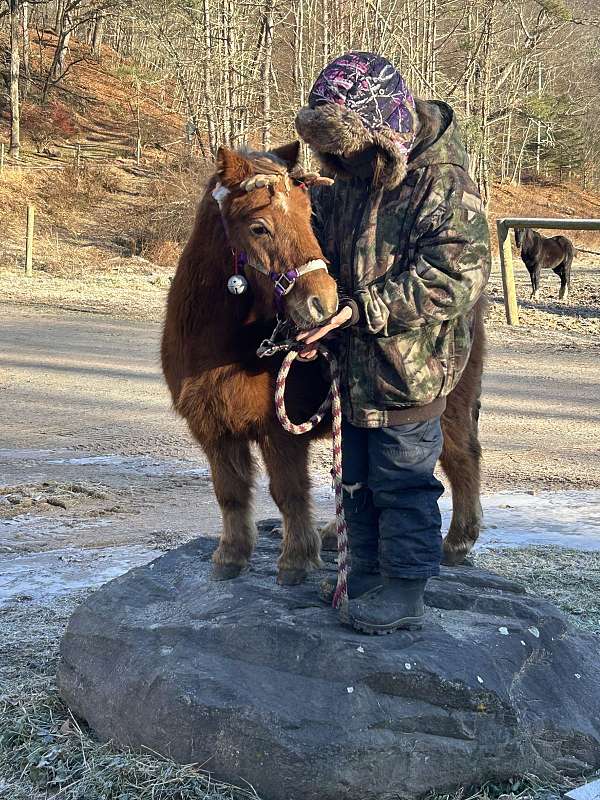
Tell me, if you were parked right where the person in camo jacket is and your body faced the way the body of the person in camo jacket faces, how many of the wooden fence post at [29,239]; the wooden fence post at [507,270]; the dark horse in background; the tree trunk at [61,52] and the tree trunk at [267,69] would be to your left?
0

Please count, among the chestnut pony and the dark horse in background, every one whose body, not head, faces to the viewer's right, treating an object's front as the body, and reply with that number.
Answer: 0

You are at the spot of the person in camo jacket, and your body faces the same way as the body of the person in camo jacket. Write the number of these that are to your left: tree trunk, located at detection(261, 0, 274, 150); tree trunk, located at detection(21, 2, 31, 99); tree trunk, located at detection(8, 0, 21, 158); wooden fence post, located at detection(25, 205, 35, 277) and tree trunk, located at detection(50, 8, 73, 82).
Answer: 0

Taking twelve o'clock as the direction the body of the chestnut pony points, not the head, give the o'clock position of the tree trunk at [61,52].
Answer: The tree trunk is roughly at 4 o'clock from the chestnut pony.

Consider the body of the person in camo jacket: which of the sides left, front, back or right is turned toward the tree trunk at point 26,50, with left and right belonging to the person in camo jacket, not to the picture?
right

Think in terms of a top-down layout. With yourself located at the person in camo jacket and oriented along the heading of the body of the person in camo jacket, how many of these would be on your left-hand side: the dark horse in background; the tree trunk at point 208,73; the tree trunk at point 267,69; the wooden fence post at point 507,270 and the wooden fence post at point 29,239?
0

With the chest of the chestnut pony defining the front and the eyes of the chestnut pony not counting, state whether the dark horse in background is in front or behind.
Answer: behind

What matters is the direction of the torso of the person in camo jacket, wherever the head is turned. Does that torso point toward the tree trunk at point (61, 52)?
no

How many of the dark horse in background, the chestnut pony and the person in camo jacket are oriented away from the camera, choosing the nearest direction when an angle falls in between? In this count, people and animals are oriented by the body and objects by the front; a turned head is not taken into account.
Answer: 0

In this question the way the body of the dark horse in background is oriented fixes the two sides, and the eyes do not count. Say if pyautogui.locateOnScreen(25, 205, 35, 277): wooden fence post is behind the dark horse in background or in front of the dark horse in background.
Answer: in front

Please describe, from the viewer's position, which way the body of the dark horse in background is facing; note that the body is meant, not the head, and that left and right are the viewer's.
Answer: facing the viewer and to the left of the viewer

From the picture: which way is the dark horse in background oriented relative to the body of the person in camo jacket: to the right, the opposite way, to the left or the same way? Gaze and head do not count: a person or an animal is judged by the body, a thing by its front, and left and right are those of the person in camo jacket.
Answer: the same way

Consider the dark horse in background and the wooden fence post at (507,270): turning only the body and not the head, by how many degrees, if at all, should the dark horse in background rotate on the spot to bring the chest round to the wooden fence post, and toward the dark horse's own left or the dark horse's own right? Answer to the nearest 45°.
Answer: approximately 45° to the dark horse's own left

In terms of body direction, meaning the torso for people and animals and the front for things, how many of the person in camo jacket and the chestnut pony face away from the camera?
0

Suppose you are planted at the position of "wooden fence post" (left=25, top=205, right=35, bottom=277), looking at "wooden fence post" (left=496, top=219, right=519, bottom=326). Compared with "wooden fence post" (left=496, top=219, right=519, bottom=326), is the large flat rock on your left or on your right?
right
